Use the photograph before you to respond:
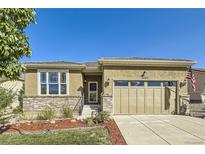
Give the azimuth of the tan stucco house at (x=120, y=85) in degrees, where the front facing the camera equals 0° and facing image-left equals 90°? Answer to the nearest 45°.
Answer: approximately 0°
